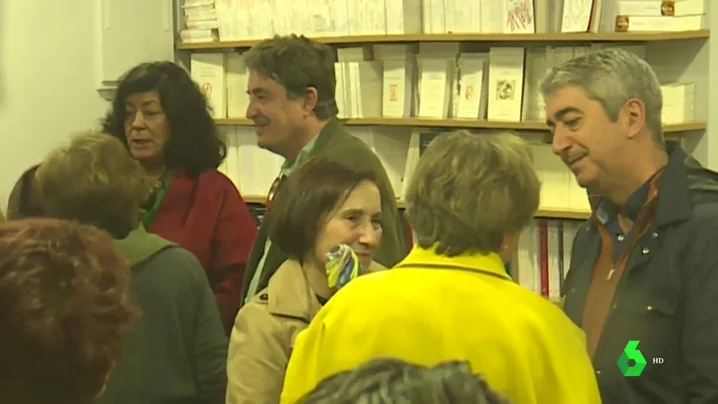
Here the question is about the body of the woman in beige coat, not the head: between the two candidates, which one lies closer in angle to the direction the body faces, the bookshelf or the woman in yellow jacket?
the woman in yellow jacket

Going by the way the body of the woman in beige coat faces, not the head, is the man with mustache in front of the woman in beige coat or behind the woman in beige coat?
in front

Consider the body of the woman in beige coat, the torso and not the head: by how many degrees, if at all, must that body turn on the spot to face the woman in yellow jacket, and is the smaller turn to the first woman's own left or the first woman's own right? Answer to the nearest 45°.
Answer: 0° — they already face them

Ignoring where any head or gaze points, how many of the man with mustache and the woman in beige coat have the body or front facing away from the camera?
0

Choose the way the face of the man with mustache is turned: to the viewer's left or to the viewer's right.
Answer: to the viewer's left

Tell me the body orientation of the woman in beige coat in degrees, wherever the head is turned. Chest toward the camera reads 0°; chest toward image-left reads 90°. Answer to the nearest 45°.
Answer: approximately 315°

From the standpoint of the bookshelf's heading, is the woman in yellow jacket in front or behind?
in front

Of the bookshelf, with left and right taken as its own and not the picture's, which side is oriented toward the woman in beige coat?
front

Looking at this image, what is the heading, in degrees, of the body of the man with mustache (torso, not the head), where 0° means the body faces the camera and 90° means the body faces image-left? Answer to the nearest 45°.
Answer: approximately 45°
